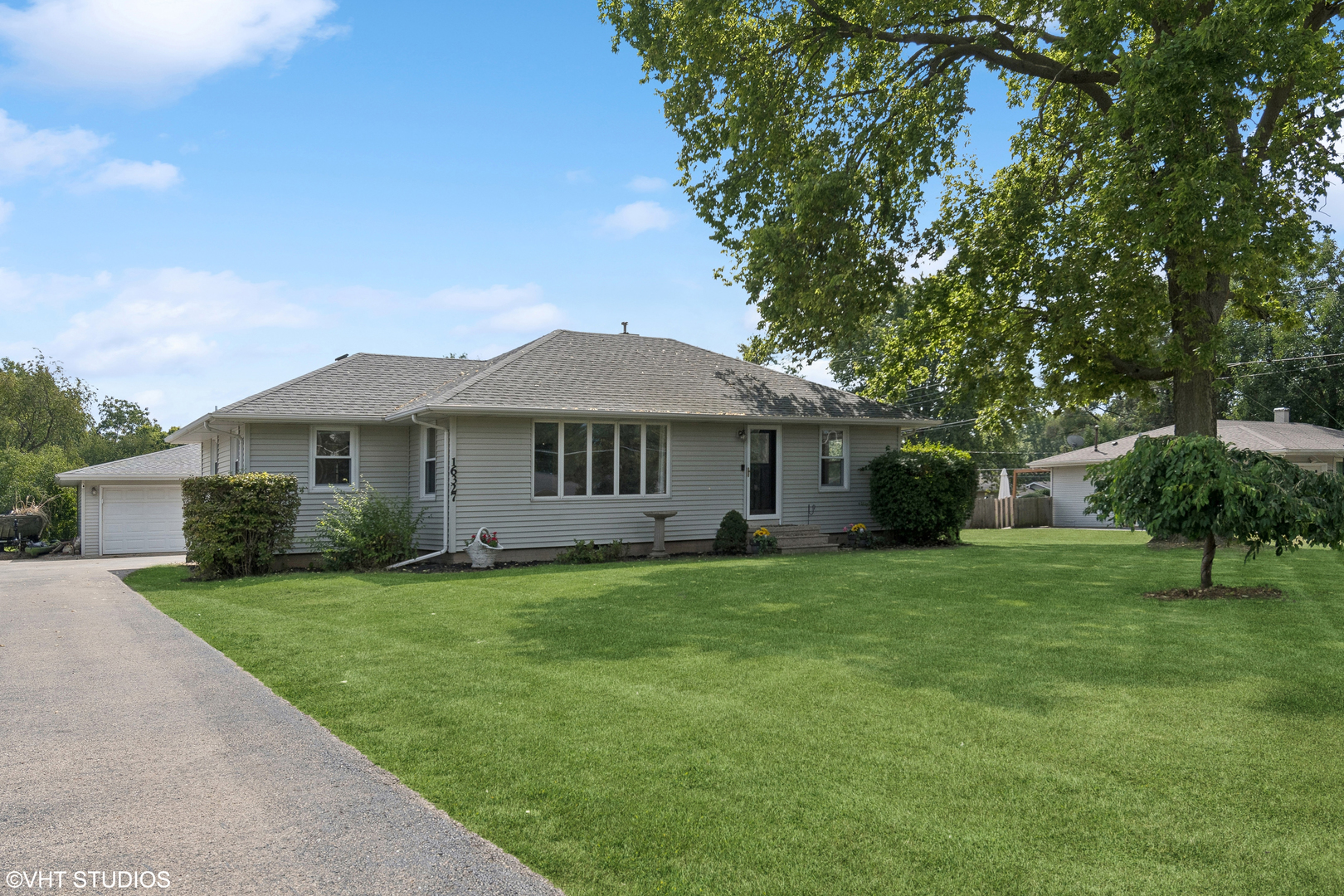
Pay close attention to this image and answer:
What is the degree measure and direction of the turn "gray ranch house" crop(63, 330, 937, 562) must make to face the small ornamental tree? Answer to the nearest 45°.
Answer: approximately 45° to its left

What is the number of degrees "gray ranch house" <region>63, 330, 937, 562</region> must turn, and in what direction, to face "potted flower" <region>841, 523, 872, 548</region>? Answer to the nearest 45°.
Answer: approximately 90° to its left

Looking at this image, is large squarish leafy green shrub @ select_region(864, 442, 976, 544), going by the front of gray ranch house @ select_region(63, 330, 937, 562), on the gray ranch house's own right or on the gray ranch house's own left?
on the gray ranch house's own left

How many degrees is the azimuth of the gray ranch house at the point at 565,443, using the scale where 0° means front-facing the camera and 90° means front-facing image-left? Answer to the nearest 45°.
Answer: approximately 0°
